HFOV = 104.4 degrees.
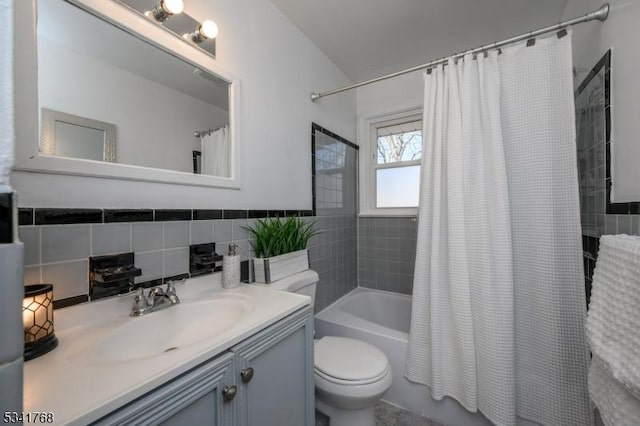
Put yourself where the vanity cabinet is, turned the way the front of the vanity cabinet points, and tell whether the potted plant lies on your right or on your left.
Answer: on your left

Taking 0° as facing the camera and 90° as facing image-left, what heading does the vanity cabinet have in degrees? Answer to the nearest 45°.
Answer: approximately 315°

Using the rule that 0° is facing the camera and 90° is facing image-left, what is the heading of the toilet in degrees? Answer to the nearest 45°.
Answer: approximately 315°

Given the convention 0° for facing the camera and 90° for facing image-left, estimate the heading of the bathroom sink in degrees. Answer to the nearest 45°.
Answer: approximately 315°

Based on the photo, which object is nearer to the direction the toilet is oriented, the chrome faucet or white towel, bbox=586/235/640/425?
the white towel

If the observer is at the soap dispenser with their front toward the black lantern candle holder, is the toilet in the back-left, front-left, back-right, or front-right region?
back-left
